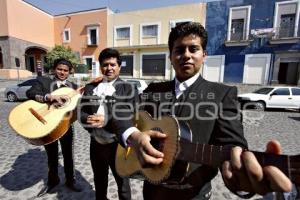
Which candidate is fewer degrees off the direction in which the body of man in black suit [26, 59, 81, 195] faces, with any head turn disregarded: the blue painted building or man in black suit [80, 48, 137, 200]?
the man in black suit

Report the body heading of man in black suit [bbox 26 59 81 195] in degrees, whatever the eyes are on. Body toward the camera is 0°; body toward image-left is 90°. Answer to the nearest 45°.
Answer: approximately 0°

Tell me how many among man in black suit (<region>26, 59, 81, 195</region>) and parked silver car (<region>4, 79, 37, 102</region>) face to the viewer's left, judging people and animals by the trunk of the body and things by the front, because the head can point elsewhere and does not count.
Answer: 1

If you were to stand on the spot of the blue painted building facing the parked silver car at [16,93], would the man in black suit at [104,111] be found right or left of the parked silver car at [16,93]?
left

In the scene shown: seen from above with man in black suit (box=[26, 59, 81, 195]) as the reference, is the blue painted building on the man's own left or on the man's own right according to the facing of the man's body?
on the man's own left

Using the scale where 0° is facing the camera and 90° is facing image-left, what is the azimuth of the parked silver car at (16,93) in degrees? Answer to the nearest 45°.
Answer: approximately 90°

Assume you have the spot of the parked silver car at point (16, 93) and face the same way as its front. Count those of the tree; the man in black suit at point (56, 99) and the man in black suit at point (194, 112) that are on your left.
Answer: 2

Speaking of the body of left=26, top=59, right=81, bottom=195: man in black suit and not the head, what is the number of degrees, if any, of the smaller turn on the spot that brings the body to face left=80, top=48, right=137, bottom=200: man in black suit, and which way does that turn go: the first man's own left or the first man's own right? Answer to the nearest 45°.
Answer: approximately 45° to the first man's own left

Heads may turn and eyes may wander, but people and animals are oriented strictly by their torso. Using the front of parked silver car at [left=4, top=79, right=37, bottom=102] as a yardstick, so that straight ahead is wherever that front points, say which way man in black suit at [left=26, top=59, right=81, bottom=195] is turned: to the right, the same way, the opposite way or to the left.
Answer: to the left

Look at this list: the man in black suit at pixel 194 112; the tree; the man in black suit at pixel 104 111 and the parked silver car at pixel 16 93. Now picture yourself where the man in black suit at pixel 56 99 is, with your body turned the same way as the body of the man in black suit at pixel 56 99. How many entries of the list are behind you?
2

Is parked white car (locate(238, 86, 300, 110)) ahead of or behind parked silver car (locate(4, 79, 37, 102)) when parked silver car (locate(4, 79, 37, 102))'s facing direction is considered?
behind

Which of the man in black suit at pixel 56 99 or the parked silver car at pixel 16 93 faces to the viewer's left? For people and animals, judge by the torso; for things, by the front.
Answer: the parked silver car
